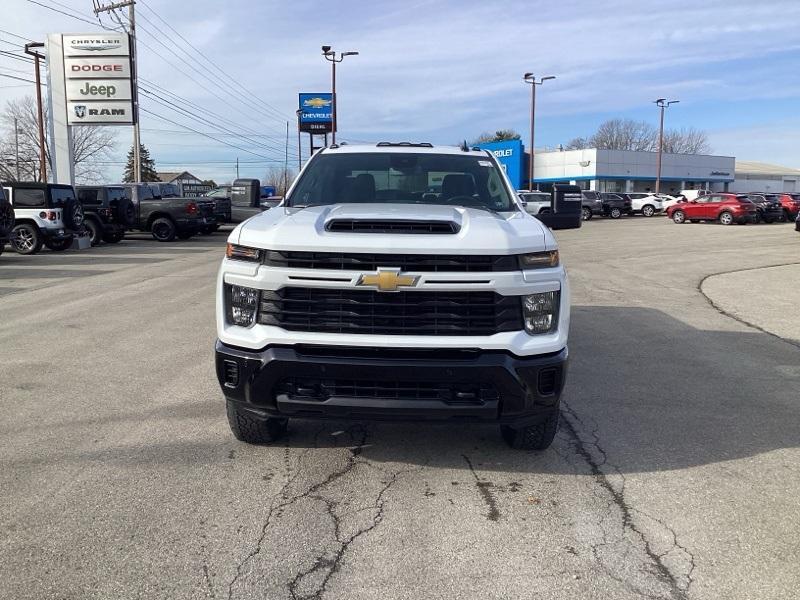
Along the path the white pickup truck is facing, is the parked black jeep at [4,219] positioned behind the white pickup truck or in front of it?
behind

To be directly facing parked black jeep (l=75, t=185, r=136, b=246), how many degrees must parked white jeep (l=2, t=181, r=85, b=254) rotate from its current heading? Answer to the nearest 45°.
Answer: approximately 90° to its right

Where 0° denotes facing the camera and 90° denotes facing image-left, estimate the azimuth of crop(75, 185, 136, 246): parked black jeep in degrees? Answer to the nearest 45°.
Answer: approximately 135°

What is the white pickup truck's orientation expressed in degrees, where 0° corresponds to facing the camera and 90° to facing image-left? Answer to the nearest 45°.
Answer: approximately 0°

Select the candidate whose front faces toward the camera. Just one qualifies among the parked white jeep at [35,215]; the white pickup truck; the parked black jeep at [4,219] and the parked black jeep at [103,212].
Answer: the white pickup truck

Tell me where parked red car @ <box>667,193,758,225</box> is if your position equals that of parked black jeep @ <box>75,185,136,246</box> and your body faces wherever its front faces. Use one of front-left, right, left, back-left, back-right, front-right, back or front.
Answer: back-right

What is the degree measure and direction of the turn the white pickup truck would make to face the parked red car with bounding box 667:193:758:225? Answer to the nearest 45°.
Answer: approximately 135° to its left

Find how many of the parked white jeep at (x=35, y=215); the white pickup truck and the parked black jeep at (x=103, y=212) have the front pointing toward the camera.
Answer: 1

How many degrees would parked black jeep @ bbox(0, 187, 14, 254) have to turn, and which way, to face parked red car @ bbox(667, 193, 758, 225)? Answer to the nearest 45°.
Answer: approximately 135° to its right

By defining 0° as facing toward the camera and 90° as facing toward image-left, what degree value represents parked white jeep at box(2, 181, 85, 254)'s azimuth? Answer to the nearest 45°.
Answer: approximately 135°

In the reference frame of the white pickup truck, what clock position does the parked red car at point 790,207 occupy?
The parked red car is roughly at 7 o'clock from the white pickup truck.
